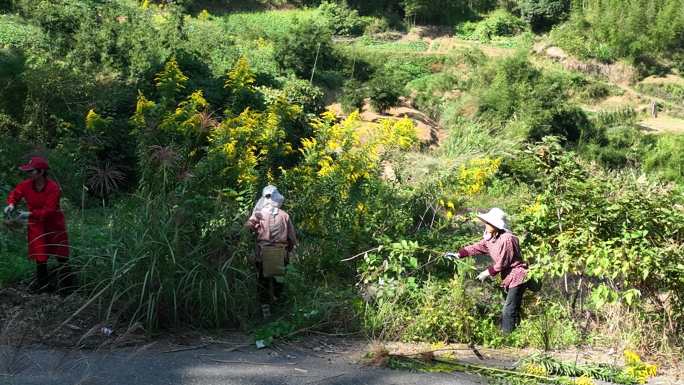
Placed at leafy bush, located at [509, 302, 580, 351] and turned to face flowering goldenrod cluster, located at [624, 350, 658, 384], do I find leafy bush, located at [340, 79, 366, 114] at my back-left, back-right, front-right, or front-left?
back-left

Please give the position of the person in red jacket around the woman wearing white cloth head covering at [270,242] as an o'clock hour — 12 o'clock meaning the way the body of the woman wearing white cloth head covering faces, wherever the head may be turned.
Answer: The person in red jacket is roughly at 9 o'clock from the woman wearing white cloth head covering.

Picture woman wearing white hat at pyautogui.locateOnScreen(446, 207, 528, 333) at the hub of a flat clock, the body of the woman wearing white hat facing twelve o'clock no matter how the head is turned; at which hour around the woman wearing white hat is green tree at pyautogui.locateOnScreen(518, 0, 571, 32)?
The green tree is roughly at 3 o'clock from the woman wearing white hat.

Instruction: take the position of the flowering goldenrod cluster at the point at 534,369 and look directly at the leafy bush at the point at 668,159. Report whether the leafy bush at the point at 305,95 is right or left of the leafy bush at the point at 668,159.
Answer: left

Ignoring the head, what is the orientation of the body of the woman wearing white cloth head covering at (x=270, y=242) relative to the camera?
away from the camera

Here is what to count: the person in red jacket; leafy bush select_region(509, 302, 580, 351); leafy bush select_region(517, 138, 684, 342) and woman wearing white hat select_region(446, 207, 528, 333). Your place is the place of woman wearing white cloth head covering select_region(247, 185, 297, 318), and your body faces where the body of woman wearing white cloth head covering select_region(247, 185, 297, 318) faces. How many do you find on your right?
3

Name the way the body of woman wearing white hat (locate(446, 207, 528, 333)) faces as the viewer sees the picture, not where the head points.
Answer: to the viewer's left

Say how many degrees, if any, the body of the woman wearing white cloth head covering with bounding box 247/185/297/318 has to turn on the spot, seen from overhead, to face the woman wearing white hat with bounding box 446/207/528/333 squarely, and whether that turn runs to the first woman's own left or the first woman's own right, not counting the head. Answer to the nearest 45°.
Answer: approximately 90° to the first woman's own right

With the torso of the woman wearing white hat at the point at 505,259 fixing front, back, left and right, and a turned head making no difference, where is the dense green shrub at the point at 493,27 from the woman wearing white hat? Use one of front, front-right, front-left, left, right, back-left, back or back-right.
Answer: right

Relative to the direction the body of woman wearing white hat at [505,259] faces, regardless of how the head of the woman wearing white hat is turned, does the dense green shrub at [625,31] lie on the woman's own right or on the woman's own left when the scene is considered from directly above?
on the woman's own right

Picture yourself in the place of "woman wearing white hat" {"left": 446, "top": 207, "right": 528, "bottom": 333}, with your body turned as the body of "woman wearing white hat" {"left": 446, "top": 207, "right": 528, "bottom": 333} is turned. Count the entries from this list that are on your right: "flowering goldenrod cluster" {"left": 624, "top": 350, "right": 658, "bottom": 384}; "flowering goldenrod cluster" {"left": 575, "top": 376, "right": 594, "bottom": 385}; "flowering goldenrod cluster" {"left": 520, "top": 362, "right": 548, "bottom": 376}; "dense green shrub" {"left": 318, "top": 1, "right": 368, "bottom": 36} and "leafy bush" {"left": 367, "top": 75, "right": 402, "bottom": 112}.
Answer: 2

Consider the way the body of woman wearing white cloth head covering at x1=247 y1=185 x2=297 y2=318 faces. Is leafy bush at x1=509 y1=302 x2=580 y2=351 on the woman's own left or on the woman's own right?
on the woman's own right

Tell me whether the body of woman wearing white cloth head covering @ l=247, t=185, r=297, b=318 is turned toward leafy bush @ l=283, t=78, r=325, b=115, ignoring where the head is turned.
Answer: yes

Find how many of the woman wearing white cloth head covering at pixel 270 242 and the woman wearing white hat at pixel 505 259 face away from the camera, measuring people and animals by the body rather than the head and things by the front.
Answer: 1
